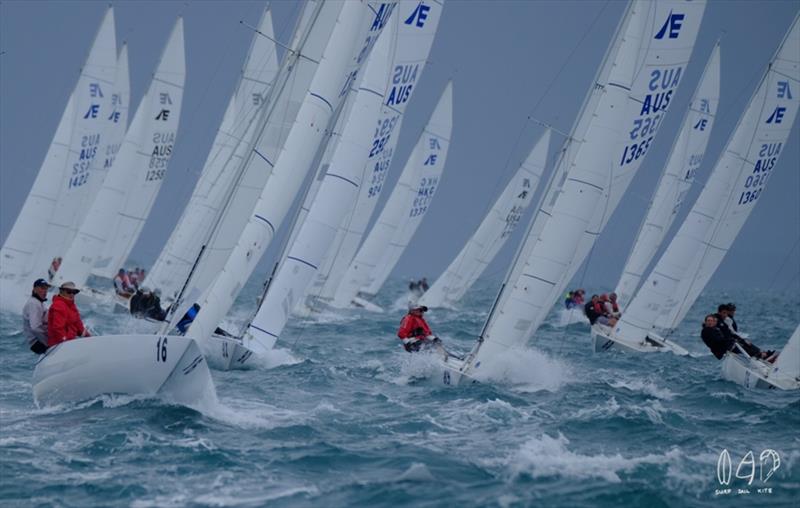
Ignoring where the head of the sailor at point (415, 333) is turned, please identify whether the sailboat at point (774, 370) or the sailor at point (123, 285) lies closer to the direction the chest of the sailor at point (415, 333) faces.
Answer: the sailboat

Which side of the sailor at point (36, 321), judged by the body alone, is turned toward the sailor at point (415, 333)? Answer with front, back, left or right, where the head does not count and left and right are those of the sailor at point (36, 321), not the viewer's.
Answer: left

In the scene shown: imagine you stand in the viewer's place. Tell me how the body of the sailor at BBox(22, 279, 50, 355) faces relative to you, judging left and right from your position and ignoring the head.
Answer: facing the viewer and to the right of the viewer

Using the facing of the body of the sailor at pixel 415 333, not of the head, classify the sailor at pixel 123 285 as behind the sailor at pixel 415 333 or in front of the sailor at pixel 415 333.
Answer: behind

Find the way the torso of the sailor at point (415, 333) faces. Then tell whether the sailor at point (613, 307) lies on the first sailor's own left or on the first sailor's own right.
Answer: on the first sailor's own left

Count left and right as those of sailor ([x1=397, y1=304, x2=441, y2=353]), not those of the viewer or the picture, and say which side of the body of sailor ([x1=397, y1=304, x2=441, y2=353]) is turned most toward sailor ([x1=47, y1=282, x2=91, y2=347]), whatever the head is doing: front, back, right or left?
right

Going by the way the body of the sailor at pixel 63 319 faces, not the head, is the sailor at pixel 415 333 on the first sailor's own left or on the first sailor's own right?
on the first sailor's own left

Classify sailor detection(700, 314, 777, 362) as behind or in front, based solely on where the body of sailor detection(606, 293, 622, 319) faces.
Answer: in front

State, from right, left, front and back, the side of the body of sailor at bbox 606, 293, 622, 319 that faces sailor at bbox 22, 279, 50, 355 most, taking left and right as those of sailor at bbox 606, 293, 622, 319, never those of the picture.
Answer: right

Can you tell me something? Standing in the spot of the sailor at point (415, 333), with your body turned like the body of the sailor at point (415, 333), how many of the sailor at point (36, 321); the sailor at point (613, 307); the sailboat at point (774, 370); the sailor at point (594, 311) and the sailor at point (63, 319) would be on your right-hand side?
2

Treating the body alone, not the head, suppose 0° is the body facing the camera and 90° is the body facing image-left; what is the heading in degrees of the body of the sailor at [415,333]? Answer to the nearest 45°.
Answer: approximately 315°

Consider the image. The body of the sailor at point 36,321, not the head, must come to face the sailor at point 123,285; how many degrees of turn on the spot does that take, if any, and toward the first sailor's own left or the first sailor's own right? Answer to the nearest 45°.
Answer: approximately 135° to the first sailor's own left

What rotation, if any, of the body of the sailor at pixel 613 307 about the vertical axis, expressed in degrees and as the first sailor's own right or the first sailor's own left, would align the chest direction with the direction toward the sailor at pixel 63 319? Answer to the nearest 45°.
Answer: approximately 45° to the first sailor's own right
